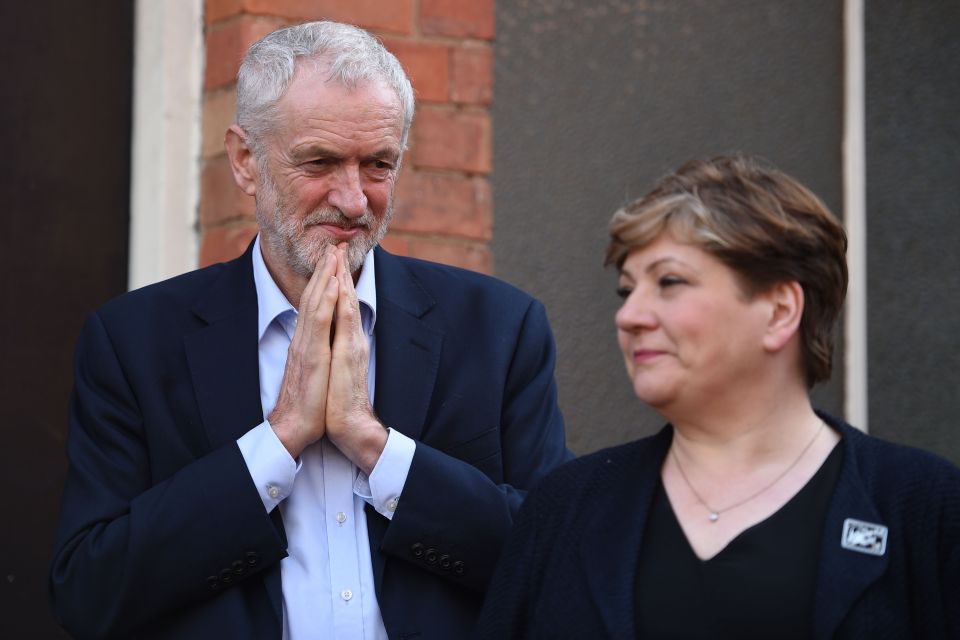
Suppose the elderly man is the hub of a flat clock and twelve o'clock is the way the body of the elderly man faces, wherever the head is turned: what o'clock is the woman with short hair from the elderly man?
The woman with short hair is roughly at 10 o'clock from the elderly man.

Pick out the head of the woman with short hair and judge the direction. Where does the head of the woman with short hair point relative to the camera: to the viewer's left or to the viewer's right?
to the viewer's left

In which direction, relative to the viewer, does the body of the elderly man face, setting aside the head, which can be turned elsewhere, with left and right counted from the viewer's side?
facing the viewer

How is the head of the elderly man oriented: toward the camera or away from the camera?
toward the camera
